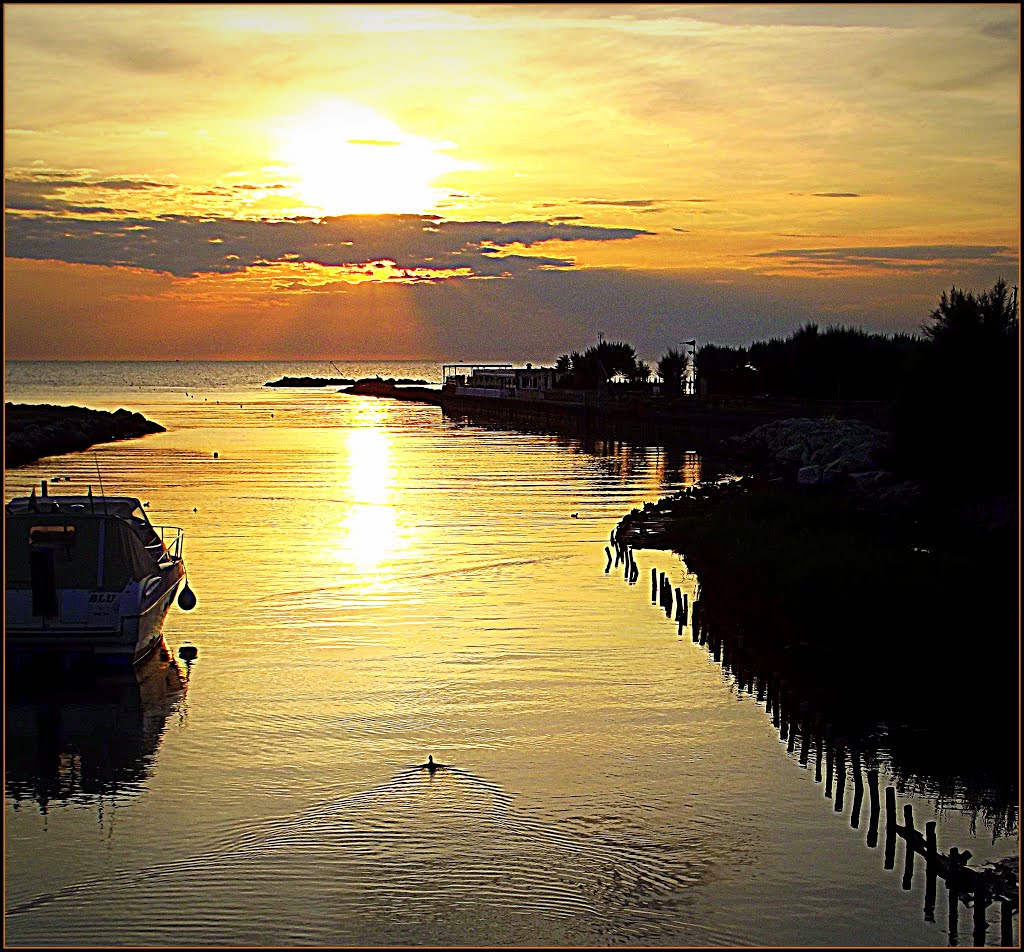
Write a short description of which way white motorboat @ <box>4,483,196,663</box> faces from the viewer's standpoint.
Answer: facing away from the viewer and to the right of the viewer

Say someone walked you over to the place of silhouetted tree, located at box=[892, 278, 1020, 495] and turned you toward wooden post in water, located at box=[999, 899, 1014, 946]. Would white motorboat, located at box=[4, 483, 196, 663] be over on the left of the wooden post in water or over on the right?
right

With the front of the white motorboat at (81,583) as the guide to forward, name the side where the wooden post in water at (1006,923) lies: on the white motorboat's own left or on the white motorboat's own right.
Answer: on the white motorboat's own right

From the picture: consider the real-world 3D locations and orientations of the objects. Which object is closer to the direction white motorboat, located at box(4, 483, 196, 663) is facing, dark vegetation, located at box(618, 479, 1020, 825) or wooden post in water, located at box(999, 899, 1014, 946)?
the dark vegetation

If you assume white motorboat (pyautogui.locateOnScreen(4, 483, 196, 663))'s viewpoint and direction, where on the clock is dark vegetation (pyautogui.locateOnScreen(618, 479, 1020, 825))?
The dark vegetation is roughly at 2 o'clock from the white motorboat.
